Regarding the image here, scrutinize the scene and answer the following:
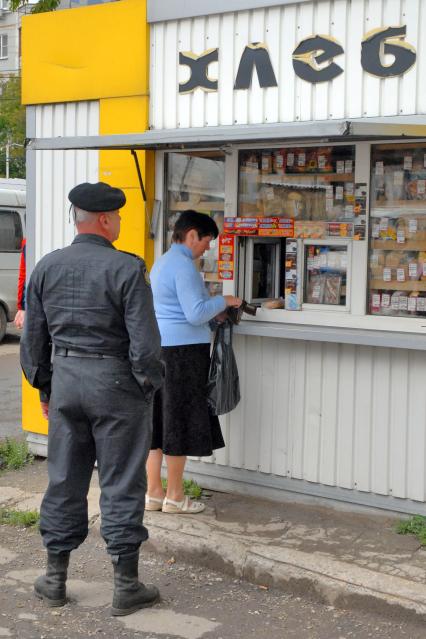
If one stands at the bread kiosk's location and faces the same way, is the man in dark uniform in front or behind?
in front

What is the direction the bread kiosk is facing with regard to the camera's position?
facing the viewer and to the left of the viewer

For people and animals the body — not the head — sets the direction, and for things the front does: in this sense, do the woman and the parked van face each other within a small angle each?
no

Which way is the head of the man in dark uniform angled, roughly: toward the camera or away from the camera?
away from the camera

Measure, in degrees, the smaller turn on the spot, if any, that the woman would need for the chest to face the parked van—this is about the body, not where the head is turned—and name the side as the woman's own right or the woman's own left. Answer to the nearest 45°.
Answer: approximately 90° to the woman's own left

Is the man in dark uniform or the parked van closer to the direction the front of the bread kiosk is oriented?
the man in dark uniform

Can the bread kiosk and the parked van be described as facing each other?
no

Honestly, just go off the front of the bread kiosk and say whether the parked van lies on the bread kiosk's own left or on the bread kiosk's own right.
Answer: on the bread kiosk's own right

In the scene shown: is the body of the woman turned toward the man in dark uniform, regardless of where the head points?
no

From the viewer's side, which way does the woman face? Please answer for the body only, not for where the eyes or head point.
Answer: to the viewer's right
